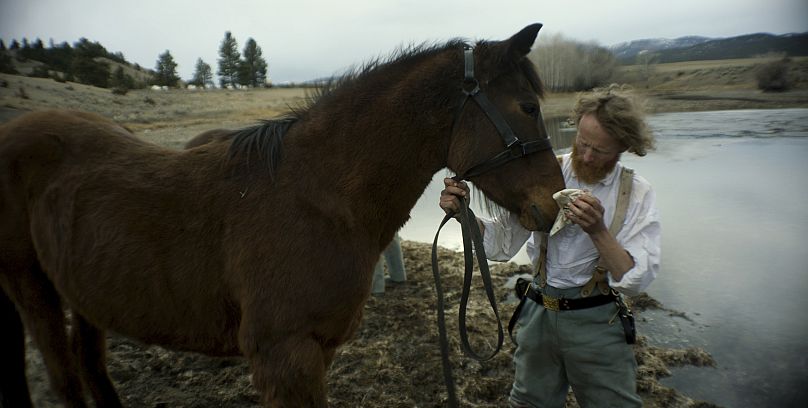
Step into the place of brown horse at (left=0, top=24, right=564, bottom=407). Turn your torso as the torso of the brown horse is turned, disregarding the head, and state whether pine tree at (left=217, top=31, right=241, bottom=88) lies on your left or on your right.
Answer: on your left

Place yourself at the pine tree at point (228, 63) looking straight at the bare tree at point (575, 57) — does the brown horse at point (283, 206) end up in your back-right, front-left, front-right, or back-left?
front-right

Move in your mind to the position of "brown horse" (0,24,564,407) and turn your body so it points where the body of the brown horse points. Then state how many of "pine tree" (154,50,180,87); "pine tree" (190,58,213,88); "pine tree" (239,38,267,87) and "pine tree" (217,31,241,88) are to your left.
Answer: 4

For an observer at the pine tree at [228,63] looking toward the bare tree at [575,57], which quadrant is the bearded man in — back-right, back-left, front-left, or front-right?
front-right

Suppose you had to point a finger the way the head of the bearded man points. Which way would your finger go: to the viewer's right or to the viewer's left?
to the viewer's left

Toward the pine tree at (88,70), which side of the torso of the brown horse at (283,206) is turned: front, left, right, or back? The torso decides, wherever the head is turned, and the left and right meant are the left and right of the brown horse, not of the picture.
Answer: left

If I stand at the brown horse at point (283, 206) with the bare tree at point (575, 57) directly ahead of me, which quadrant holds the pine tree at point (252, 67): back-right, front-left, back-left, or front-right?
front-left

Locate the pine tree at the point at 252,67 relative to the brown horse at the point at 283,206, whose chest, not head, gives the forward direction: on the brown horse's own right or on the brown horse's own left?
on the brown horse's own left

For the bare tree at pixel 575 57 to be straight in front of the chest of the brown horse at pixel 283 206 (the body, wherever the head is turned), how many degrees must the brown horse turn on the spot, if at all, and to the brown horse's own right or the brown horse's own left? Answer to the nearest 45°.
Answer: approximately 45° to the brown horse's own left

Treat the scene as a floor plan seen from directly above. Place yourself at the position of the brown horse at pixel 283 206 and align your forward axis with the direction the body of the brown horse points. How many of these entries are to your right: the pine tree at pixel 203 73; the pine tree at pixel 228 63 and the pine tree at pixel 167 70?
0

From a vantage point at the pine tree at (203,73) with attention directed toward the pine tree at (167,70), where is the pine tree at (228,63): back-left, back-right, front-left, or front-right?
back-left

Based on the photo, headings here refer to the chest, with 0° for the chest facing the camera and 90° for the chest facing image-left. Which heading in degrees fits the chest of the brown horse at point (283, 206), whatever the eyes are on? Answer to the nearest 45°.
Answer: approximately 270°

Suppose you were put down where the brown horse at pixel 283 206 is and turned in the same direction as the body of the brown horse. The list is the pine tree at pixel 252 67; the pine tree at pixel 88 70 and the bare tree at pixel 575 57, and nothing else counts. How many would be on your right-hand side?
0

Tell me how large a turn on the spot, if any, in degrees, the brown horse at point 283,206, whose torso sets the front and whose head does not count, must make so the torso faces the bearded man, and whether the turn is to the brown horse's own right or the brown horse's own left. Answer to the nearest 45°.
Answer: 0° — it already faces them

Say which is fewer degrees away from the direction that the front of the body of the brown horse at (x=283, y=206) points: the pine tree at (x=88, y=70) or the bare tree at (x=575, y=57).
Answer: the bare tree

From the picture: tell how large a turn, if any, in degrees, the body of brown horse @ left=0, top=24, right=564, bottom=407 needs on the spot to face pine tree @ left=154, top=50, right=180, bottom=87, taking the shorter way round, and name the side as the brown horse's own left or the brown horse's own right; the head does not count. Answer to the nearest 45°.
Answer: approximately 90° to the brown horse's own left
